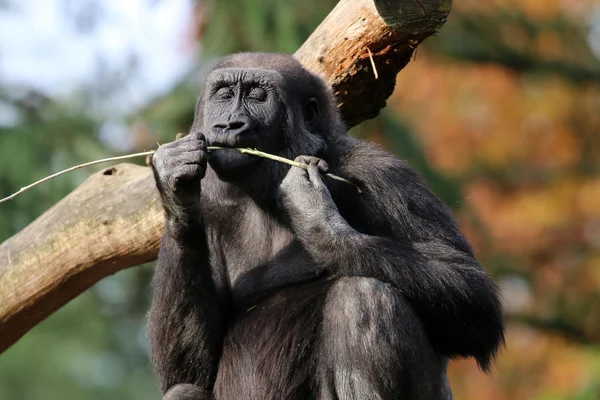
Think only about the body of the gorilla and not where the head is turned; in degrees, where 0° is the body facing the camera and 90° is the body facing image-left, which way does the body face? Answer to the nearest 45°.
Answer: approximately 45°
